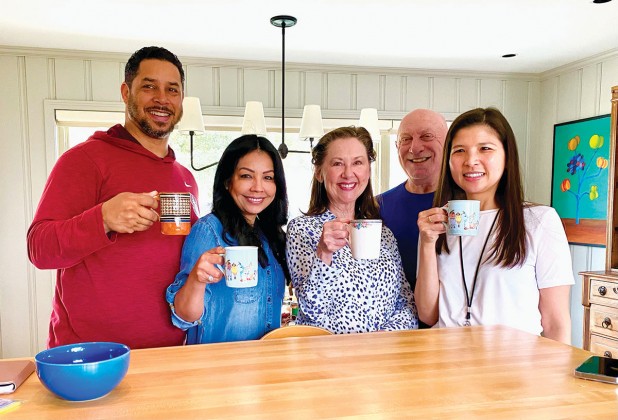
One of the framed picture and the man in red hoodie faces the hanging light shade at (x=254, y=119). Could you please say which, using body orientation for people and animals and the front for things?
the framed picture

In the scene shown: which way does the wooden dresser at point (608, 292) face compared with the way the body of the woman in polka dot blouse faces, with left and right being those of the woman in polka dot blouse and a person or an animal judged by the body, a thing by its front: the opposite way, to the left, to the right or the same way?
to the right

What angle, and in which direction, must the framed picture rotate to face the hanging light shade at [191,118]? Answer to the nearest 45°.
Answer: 0° — it already faces it

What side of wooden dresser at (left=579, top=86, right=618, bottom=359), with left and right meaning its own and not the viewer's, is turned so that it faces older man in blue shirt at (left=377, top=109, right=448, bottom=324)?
front

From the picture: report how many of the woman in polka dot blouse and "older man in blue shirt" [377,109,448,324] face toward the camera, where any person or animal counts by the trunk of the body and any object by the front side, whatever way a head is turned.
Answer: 2

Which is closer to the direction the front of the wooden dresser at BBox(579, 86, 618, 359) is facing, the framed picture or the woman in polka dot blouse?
the woman in polka dot blouse

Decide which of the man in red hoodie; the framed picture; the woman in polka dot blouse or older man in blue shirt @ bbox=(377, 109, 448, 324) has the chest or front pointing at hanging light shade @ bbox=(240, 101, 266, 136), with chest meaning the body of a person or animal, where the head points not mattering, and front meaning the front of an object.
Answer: the framed picture

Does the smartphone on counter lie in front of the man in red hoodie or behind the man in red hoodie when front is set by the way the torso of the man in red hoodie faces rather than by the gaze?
in front

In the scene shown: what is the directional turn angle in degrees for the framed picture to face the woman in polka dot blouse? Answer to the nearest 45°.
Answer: approximately 45° to its left

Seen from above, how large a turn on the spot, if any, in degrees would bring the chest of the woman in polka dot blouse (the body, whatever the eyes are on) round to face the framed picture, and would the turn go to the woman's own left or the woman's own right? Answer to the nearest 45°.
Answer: approximately 135° to the woman's own left

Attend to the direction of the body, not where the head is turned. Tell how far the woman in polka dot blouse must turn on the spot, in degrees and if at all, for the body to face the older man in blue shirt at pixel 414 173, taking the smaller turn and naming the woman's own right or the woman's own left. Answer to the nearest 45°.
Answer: approximately 135° to the woman's own left
